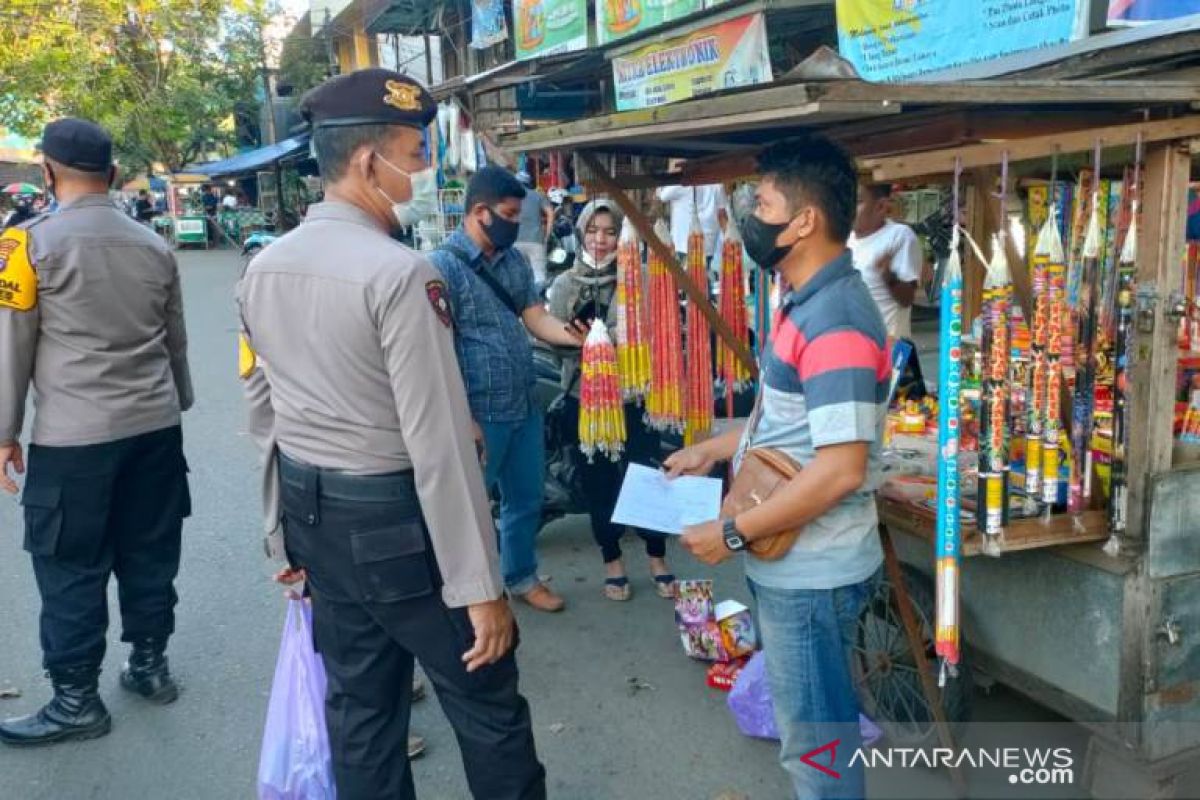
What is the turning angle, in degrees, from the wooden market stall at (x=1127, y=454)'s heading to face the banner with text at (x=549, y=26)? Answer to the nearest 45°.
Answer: approximately 90° to its right

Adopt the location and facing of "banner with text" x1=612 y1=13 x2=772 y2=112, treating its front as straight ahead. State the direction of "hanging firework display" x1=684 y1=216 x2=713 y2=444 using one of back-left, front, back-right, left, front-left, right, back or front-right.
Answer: front-left

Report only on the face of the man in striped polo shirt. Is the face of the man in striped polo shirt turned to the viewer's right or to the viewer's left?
to the viewer's left

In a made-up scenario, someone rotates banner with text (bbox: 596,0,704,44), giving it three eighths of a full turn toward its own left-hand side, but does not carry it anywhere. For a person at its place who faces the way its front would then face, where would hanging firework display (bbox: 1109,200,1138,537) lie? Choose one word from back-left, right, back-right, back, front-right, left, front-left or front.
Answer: right

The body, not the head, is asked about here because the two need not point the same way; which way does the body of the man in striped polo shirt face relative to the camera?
to the viewer's left

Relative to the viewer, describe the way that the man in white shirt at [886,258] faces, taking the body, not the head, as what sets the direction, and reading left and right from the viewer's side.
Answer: facing the viewer and to the left of the viewer

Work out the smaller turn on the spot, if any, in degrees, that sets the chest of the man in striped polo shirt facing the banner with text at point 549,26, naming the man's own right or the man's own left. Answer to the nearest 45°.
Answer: approximately 90° to the man's own right

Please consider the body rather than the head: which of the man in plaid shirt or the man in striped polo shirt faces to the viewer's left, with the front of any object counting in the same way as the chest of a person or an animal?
the man in striped polo shirt

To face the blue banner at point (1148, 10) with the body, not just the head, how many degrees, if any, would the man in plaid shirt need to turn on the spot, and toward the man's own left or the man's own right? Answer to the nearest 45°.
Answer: approximately 45° to the man's own left

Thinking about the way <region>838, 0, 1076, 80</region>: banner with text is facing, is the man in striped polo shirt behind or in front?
in front

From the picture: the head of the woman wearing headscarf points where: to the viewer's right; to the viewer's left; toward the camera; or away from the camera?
toward the camera

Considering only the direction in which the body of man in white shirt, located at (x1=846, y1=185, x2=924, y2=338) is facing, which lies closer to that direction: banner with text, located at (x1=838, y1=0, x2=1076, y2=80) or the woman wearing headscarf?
the woman wearing headscarf
